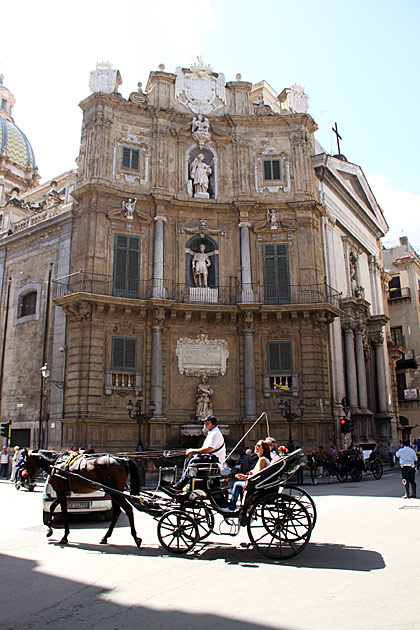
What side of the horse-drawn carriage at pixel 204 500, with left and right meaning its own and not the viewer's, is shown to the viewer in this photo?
left

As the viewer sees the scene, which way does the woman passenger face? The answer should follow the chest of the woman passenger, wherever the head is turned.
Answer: to the viewer's left

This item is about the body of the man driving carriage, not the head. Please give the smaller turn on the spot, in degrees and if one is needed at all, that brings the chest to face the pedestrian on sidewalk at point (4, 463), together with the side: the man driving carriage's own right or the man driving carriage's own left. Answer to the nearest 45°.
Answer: approximately 45° to the man driving carriage's own right

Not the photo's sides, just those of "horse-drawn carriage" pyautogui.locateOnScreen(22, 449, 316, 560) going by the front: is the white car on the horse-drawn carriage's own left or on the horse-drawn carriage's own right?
on the horse-drawn carriage's own right

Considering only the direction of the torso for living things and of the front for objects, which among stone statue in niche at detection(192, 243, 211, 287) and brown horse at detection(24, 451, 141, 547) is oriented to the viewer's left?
the brown horse

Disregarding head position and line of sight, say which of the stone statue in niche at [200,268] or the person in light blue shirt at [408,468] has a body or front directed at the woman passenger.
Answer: the stone statue in niche

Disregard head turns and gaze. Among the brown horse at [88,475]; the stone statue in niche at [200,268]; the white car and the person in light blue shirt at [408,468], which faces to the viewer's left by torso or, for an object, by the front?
the brown horse

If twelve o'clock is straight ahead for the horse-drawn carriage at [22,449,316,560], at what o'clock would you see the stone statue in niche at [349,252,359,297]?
The stone statue in niche is roughly at 4 o'clock from the horse-drawn carriage.

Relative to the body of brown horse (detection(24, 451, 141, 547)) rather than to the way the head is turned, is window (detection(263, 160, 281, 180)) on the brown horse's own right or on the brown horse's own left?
on the brown horse's own right

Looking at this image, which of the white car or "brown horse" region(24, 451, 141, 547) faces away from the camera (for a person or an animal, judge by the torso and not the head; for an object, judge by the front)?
the white car

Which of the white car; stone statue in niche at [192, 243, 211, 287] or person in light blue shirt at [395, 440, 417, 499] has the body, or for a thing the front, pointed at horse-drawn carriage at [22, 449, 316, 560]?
the stone statue in niche

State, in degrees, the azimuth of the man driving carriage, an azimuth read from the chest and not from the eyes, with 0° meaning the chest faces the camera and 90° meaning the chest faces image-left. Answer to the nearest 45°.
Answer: approximately 90°

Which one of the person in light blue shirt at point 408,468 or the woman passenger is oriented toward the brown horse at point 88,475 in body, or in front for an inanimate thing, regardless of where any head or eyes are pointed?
the woman passenger

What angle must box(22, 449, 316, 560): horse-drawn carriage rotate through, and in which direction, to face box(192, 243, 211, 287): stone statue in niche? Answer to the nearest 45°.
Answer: approximately 90° to its right

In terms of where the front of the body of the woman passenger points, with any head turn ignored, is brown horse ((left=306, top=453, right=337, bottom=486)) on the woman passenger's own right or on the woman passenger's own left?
on the woman passenger's own right
